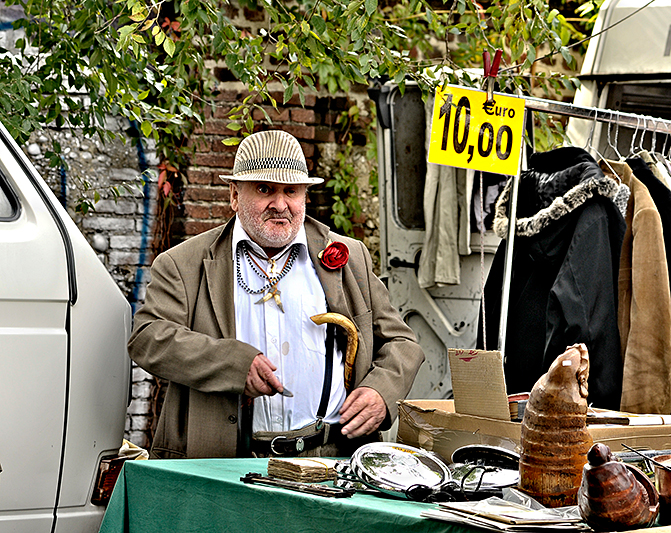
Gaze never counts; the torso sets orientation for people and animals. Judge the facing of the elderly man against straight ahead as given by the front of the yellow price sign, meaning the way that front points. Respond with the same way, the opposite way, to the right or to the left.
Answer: the same way

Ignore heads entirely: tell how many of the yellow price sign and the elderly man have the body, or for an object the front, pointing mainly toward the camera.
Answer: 2

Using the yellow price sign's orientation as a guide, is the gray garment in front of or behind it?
behind

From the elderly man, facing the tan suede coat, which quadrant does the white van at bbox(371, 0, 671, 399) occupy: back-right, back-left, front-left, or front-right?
front-left

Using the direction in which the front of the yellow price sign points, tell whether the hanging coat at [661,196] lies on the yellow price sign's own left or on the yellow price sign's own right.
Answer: on the yellow price sign's own left

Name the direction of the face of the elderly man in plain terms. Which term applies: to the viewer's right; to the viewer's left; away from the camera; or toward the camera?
toward the camera

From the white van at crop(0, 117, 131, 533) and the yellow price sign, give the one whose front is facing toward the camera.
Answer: the yellow price sign

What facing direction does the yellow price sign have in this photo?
toward the camera

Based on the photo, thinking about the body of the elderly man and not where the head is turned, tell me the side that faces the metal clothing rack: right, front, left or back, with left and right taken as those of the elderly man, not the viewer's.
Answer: left

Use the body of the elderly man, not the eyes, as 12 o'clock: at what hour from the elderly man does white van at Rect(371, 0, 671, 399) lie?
The white van is roughly at 7 o'clock from the elderly man.

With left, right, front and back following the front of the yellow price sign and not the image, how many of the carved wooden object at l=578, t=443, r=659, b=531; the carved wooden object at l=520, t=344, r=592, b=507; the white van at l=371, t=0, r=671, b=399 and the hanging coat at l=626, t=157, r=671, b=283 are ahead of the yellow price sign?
2

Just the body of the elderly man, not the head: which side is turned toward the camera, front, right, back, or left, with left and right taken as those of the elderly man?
front

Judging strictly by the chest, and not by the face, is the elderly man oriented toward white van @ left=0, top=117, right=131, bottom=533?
no
